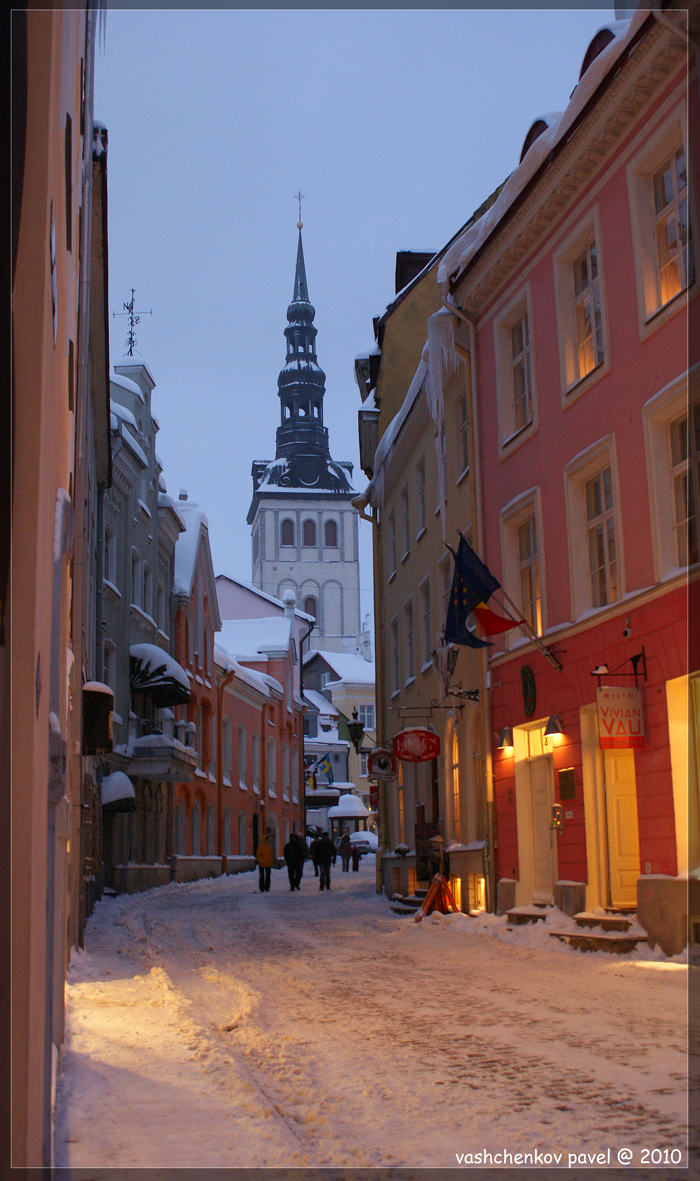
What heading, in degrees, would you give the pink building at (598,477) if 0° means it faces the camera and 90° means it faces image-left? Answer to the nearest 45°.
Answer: approximately 45°

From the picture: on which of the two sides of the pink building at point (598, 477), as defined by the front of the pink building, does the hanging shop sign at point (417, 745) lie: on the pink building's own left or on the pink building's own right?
on the pink building's own right

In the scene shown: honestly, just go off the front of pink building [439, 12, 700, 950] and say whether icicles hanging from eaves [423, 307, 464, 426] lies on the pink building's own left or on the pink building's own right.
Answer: on the pink building's own right

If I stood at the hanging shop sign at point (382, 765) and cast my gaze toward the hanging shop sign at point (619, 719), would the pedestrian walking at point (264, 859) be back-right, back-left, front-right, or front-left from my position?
back-right

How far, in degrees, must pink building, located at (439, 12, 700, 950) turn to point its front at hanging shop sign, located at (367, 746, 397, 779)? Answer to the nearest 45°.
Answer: approximately 135° to its right

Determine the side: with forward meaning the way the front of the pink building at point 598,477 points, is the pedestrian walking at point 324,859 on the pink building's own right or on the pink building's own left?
on the pink building's own right

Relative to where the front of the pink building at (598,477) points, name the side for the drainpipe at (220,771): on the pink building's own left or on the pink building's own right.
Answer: on the pink building's own right

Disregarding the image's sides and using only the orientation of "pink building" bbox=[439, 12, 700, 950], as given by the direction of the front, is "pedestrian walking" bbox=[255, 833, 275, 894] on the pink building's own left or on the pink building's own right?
on the pink building's own right

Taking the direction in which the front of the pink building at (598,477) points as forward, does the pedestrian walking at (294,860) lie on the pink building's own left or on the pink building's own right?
on the pink building's own right
